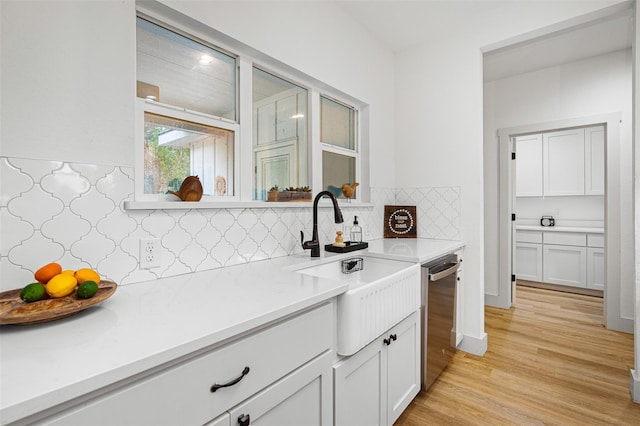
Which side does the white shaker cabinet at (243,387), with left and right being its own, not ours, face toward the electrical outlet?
back

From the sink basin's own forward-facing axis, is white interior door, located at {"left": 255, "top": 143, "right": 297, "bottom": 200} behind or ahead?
behind

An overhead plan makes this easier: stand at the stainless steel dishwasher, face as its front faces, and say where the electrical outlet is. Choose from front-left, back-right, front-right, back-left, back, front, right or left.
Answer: right

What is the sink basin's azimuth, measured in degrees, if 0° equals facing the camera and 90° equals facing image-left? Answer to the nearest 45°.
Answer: approximately 315°

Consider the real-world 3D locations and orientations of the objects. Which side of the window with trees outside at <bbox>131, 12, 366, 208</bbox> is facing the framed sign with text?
left

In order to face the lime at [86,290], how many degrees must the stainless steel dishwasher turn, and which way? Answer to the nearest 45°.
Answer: approximately 90° to its right

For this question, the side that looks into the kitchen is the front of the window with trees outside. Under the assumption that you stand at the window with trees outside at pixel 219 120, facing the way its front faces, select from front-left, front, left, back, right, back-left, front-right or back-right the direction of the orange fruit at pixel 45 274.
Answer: right

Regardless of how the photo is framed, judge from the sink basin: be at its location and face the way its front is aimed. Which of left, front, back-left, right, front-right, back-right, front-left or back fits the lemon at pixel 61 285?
right

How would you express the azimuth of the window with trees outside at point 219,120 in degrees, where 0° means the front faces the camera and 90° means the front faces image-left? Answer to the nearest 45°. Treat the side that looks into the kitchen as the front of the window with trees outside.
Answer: approximately 315°
